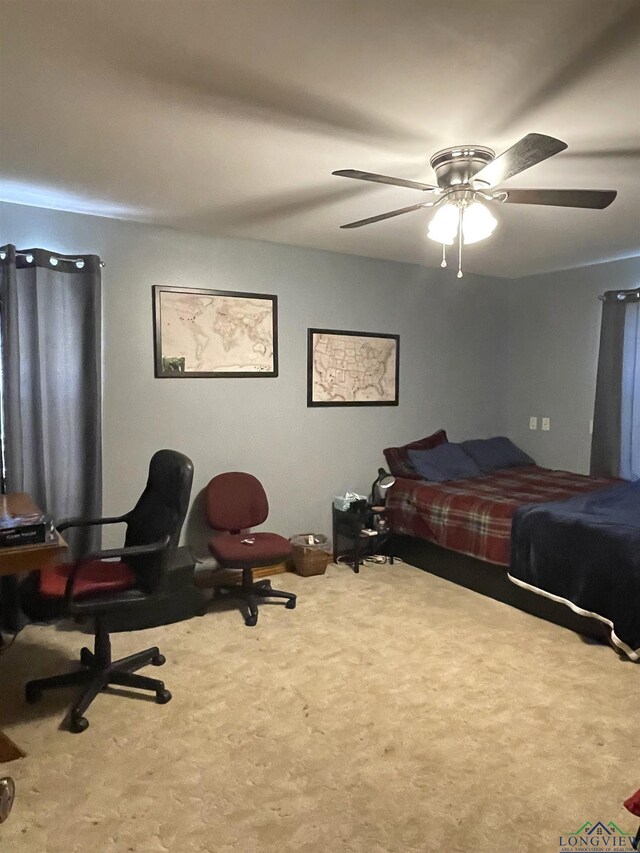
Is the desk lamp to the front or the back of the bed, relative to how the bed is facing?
to the back

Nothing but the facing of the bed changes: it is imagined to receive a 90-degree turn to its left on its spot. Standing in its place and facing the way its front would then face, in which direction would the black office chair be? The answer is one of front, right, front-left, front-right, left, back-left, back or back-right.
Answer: back

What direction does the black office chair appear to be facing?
to the viewer's left

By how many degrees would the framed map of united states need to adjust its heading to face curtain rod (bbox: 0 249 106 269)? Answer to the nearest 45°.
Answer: approximately 90° to its right

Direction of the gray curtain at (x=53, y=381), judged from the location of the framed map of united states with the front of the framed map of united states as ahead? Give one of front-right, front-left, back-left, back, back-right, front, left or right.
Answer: right

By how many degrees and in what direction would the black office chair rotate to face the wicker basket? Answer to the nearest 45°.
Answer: approximately 135° to its right

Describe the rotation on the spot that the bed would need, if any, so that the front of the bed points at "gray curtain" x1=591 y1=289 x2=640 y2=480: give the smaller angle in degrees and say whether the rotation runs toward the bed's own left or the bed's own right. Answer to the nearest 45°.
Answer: approximately 90° to the bed's own left

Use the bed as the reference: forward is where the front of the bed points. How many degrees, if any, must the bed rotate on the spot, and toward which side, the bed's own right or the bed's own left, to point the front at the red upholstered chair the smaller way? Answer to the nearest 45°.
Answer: approximately 135° to the bed's own right

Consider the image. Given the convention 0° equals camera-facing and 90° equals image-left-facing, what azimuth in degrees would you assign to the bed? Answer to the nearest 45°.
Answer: approximately 315°
